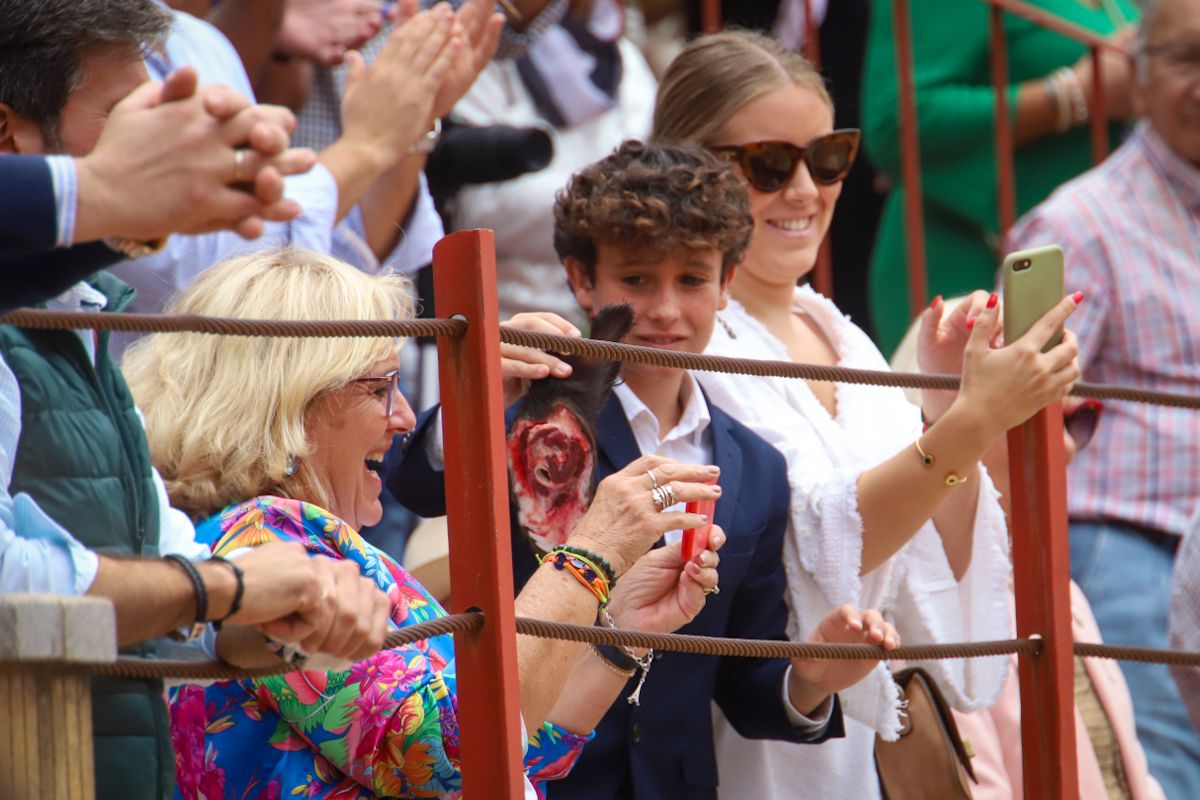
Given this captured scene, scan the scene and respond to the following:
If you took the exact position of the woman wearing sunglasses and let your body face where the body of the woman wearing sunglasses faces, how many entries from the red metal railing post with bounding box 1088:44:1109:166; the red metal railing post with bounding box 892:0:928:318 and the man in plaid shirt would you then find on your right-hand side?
0

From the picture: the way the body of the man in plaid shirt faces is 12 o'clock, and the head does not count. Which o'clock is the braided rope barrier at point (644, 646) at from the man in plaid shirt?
The braided rope barrier is roughly at 2 o'clock from the man in plaid shirt.

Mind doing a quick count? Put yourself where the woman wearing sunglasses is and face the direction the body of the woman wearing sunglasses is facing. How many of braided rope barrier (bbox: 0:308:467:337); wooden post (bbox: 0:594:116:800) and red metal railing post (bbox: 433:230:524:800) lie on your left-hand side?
0

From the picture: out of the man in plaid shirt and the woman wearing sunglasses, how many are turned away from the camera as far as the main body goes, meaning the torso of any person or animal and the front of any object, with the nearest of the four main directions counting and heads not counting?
0

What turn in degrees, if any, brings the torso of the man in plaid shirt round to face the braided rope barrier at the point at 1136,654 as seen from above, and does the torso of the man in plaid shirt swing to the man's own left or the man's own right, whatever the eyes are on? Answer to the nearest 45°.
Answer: approximately 45° to the man's own right

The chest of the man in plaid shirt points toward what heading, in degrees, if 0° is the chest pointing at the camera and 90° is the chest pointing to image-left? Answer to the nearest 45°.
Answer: approximately 315°

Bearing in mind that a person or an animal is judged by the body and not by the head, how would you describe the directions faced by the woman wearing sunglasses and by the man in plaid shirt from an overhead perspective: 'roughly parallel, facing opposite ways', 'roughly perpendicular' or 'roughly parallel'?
roughly parallel

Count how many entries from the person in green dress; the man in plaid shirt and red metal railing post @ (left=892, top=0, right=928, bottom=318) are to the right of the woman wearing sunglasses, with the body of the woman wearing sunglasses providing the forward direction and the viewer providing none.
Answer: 0

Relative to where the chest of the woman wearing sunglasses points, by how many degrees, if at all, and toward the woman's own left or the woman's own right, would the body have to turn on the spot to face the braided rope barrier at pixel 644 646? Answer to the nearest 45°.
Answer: approximately 45° to the woman's own right

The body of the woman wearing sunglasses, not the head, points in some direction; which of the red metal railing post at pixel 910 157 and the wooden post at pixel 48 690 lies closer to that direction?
the wooden post
